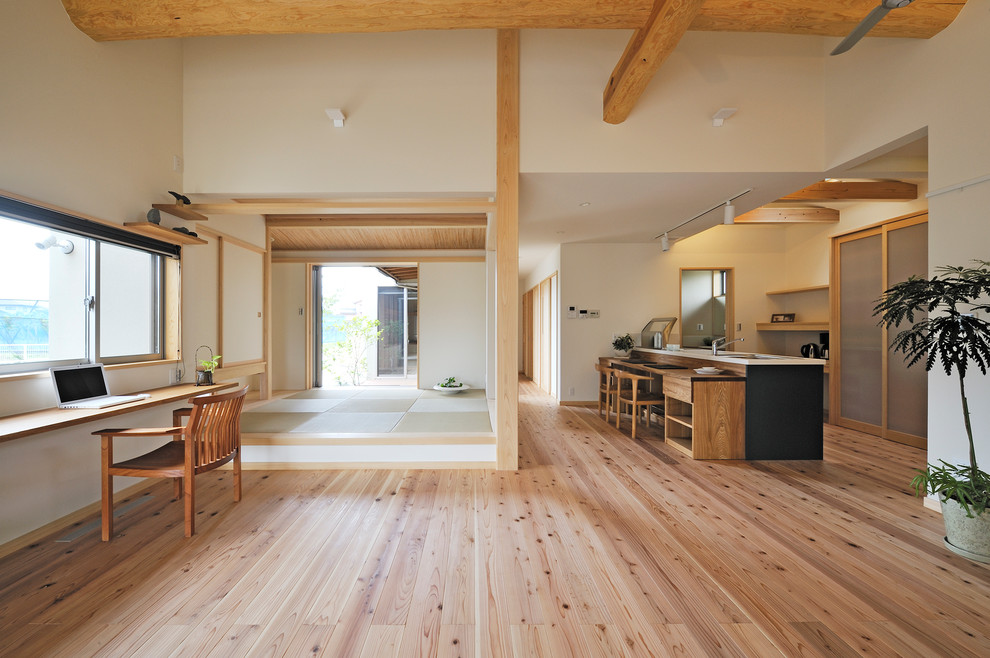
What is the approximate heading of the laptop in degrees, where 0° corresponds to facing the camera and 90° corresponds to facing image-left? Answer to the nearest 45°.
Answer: approximately 315°

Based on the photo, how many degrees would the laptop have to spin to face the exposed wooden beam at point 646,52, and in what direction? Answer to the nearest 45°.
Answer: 0° — it already faces it

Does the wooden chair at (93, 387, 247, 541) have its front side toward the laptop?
yes

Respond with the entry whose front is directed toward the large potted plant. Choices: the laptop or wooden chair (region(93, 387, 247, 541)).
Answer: the laptop

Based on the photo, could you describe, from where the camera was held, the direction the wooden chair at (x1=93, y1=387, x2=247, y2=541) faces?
facing away from the viewer and to the left of the viewer

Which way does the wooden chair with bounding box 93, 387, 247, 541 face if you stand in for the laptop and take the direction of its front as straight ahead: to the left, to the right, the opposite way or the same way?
the opposite way

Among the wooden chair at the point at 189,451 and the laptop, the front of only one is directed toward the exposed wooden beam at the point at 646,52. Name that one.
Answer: the laptop

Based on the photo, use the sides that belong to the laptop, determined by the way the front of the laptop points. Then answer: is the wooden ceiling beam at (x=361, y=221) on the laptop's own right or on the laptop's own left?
on the laptop's own left

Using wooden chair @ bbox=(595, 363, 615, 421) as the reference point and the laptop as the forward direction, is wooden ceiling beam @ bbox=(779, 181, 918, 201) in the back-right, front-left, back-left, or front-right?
back-left

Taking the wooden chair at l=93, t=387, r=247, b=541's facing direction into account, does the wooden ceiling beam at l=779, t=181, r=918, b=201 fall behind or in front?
behind

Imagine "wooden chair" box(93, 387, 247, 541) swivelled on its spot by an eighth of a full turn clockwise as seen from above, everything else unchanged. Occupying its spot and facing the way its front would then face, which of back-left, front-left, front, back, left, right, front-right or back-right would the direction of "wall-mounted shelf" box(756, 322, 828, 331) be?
right

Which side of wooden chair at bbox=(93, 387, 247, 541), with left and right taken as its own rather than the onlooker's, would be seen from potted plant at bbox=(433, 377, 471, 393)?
right

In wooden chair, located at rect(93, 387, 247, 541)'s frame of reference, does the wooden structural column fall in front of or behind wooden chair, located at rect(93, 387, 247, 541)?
behind
